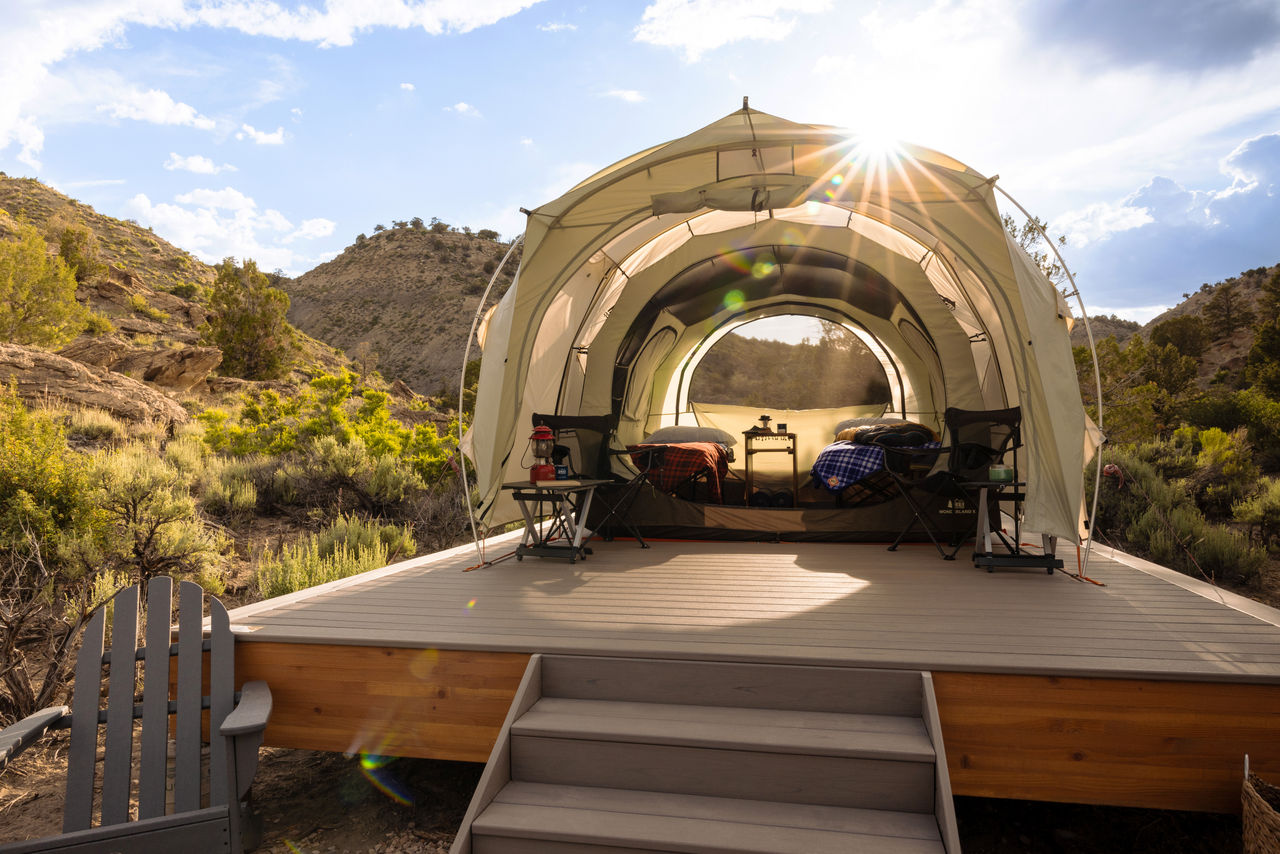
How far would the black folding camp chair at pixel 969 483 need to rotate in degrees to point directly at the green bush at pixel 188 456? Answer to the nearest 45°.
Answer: approximately 45° to its right

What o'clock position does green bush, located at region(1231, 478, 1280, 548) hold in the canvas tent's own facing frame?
The green bush is roughly at 8 o'clock from the canvas tent.

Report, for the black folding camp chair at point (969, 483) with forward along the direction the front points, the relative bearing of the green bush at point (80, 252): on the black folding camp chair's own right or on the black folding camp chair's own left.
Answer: on the black folding camp chair's own right

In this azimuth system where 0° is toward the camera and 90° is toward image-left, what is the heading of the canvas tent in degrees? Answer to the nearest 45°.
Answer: approximately 0°

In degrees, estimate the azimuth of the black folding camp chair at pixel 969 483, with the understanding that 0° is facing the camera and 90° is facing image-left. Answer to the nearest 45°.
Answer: approximately 45°

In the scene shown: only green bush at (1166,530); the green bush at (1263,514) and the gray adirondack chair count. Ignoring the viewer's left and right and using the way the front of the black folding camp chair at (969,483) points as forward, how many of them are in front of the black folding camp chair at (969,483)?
1

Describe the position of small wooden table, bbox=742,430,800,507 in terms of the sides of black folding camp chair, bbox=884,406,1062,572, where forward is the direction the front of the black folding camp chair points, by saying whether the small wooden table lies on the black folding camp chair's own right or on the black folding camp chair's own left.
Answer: on the black folding camp chair's own right

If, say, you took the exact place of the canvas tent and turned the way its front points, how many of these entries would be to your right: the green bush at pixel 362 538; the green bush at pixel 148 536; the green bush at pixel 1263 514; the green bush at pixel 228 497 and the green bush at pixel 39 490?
4
